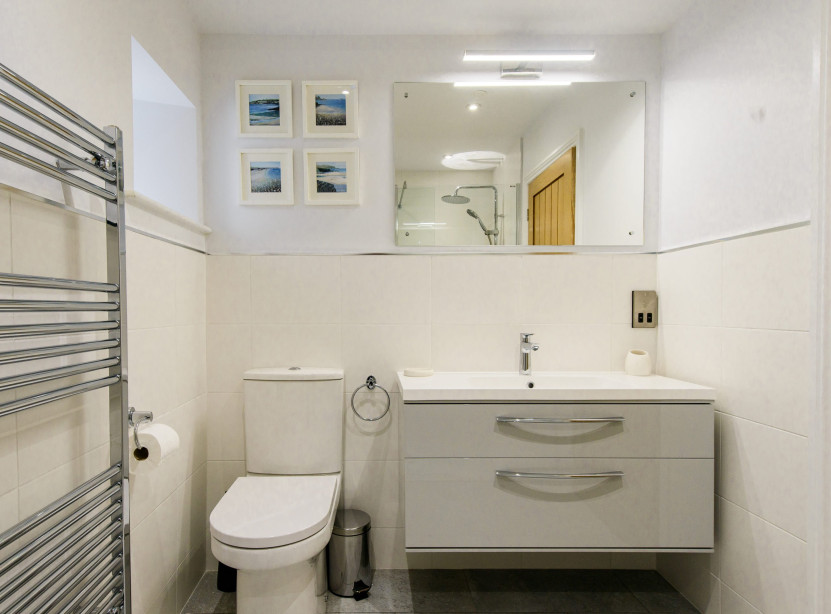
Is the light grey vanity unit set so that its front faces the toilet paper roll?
no

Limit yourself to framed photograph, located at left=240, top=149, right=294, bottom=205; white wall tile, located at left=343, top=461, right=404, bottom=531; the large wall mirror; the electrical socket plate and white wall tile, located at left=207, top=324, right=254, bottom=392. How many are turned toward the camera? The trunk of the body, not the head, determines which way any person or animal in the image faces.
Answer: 5

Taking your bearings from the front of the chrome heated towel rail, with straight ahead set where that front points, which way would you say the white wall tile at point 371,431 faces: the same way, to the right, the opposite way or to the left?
to the right

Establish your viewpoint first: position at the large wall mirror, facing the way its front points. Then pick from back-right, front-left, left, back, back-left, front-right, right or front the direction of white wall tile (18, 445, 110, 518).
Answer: front-right

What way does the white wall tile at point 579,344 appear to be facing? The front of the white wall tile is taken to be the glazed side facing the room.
toward the camera

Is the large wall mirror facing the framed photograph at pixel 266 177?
no

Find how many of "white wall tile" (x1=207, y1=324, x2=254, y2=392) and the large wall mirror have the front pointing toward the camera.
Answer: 2

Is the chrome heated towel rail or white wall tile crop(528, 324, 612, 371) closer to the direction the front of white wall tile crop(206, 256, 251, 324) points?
the chrome heated towel rail

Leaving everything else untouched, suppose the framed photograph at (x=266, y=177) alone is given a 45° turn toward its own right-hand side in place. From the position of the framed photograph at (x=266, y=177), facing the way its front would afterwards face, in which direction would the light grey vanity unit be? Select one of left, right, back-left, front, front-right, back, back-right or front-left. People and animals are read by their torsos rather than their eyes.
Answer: left
